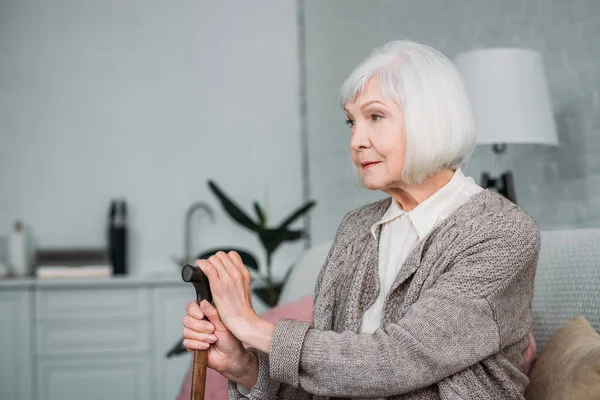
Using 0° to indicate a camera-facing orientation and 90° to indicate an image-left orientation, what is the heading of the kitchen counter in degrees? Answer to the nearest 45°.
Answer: approximately 0°

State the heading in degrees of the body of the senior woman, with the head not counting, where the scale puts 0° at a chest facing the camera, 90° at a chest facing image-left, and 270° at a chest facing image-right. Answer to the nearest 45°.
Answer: approximately 45°

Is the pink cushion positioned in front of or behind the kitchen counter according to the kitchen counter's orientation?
in front

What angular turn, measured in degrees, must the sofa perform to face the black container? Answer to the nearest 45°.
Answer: approximately 90° to its right

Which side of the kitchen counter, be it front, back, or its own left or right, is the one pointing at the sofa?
front

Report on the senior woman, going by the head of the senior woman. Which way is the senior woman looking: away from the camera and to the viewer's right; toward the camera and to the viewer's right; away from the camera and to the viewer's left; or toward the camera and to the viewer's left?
toward the camera and to the viewer's left

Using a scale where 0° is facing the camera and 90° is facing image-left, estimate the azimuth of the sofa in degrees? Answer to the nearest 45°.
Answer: approximately 45°

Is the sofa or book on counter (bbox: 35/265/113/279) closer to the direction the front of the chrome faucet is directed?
the sofa
